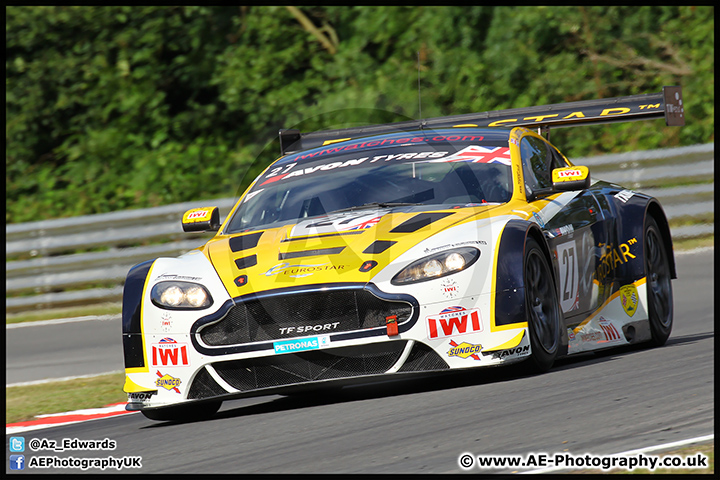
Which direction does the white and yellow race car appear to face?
toward the camera
